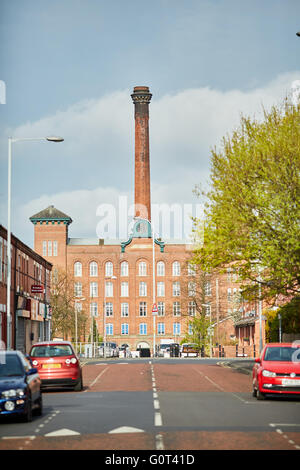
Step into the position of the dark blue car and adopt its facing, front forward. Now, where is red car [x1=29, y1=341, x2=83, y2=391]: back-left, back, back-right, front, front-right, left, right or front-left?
back

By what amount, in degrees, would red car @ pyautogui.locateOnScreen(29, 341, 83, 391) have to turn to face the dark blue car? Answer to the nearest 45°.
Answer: approximately 180°

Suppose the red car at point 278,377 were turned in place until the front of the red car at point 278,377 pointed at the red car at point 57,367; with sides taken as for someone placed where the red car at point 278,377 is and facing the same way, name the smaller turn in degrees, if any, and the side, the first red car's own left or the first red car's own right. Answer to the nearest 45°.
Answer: approximately 90° to the first red car's own right

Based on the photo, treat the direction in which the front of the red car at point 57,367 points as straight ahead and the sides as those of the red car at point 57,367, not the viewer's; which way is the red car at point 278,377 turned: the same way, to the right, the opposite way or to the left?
the opposite way

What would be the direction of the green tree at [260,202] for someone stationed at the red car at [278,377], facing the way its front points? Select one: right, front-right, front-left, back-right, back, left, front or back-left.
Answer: back

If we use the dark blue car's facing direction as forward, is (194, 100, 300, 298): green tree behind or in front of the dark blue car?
behind

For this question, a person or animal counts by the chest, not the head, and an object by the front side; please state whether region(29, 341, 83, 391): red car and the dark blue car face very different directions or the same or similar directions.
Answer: very different directions

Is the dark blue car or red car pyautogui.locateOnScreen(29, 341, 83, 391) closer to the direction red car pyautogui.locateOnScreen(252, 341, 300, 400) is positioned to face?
the dark blue car
